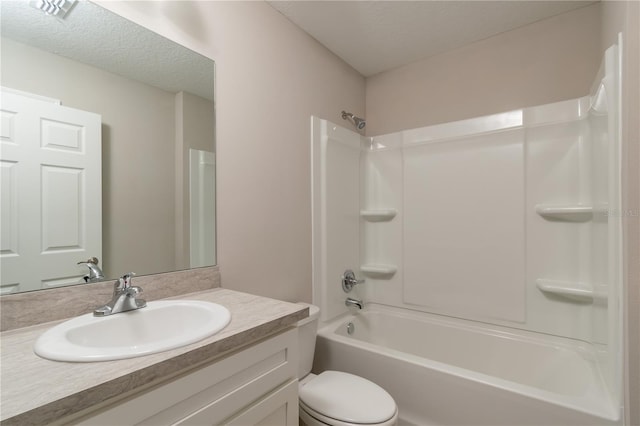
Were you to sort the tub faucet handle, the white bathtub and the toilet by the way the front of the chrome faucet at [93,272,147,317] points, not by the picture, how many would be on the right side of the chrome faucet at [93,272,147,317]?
0

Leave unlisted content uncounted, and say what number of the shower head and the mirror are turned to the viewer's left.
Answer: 0

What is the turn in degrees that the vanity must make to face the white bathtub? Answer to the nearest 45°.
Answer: approximately 45° to its left

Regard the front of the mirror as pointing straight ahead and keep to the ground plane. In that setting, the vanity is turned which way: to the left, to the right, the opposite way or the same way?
the same way

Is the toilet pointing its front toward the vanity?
no

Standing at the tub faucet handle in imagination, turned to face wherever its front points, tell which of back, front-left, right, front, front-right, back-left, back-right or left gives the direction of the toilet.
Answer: front-right

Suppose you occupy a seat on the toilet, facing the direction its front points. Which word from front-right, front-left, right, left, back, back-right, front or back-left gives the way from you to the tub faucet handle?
back-left

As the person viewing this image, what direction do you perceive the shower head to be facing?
facing the viewer and to the right of the viewer

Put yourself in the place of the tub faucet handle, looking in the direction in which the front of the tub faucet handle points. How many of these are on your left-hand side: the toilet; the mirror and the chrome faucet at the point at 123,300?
0

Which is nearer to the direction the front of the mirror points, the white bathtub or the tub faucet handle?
the white bathtub

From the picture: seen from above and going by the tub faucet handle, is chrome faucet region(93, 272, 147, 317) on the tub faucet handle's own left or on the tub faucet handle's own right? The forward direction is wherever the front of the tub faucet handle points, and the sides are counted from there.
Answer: on the tub faucet handle's own right

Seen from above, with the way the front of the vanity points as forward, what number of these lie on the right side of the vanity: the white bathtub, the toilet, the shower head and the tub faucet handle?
0

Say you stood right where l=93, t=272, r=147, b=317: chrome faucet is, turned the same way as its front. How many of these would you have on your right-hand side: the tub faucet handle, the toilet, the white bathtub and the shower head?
0

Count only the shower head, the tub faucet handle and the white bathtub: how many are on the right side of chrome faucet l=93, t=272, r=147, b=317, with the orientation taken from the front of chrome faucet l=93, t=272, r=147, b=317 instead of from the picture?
0

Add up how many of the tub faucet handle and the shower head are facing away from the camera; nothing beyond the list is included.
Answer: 0

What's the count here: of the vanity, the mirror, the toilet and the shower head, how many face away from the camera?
0

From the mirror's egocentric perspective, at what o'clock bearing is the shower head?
The shower head is roughly at 10 o'clock from the mirror.

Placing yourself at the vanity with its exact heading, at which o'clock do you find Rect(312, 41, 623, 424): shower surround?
The shower surround is roughly at 10 o'clock from the vanity.
